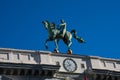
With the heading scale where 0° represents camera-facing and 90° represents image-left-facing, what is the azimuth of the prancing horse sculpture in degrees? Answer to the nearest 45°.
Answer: approximately 90°
